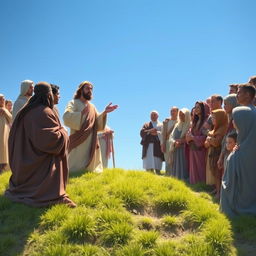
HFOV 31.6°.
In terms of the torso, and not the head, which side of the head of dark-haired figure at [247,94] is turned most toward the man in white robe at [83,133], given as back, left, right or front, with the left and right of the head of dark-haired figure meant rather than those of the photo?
front

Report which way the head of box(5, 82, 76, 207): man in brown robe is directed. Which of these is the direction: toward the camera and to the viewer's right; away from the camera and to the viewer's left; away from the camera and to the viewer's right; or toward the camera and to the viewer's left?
away from the camera and to the viewer's right

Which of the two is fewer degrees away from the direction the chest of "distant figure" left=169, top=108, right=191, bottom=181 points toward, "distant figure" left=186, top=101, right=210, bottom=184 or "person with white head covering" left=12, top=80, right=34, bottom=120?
the person with white head covering

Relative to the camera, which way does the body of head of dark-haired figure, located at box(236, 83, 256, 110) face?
to the viewer's left

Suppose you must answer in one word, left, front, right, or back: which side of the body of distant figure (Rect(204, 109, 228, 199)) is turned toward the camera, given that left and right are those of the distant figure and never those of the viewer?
left

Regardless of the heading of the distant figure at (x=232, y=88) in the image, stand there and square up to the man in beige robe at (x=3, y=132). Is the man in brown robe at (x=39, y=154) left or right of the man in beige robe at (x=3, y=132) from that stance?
left

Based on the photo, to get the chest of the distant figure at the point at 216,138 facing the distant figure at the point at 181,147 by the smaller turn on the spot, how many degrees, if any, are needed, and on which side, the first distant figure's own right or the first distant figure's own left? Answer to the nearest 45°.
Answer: approximately 45° to the first distant figure's own right
